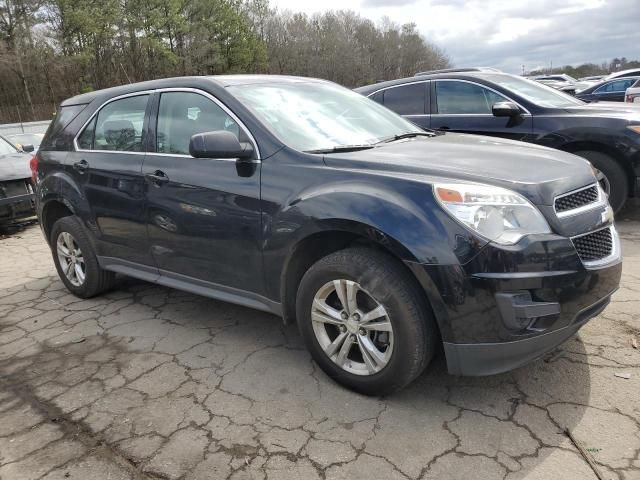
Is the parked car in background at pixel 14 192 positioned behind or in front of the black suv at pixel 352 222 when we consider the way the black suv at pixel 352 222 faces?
behind

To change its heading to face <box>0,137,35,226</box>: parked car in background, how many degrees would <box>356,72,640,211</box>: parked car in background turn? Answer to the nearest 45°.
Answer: approximately 135° to its right

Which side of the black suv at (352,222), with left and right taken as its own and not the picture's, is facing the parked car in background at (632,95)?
left

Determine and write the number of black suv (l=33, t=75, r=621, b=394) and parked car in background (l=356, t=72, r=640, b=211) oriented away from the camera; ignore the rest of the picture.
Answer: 0

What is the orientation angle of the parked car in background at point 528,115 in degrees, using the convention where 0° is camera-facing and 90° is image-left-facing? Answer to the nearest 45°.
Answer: approximately 315°

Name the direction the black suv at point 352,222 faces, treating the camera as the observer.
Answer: facing the viewer and to the right of the viewer

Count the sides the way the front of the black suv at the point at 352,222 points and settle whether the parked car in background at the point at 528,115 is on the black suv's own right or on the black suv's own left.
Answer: on the black suv's own left
